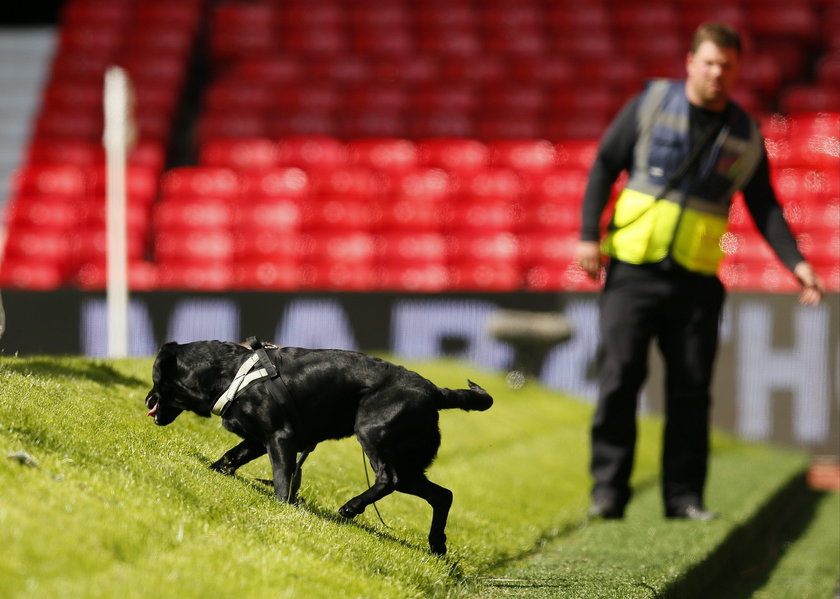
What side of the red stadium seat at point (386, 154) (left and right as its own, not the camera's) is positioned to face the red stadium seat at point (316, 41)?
back

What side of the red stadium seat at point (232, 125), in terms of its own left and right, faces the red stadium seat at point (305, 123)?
left

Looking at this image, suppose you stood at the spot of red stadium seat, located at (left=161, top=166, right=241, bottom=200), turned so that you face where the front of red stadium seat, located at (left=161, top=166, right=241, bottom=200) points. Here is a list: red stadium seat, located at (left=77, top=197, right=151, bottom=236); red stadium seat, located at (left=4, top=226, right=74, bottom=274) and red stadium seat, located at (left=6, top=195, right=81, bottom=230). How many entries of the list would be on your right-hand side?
3

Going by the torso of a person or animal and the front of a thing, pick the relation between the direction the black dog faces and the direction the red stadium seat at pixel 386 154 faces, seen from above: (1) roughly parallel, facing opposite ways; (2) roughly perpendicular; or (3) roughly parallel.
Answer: roughly perpendicular

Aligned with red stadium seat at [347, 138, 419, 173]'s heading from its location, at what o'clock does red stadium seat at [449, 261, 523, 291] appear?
red stadium seat at [449, 261, 523, 291] is roughly at 11 o'clock from red stadium seat at [347, 138, 419, 173].

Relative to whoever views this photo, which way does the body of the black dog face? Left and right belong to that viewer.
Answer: facing to the left of the viewer

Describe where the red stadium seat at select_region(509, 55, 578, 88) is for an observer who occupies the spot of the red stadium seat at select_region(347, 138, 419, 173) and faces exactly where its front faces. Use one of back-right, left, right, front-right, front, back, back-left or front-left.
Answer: back-left

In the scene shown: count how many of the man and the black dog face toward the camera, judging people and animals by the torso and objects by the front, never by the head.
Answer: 1

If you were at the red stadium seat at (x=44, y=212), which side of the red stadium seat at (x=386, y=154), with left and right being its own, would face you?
right

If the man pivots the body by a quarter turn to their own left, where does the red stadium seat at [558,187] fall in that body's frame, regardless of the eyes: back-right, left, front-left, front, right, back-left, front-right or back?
left

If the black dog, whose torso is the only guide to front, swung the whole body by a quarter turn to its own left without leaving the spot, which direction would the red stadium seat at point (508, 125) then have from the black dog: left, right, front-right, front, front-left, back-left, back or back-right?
back

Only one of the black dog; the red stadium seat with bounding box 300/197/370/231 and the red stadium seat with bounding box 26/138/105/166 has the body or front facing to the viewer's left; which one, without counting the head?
the black dog

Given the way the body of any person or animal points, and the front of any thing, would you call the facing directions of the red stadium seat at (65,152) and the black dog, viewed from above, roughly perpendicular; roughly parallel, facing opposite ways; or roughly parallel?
roughly perpendicular

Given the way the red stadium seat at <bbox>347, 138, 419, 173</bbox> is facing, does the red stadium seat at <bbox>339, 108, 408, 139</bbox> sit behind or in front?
behind

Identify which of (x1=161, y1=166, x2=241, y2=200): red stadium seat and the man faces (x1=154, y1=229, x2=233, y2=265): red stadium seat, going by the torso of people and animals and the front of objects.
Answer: (x1=161, y1=166, x2=241, y2=200): red stadium seat

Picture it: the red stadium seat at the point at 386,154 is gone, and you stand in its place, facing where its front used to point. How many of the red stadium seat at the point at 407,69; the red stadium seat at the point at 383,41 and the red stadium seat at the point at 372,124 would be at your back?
3

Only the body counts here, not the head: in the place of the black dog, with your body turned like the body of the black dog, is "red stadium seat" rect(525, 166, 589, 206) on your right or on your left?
on your right

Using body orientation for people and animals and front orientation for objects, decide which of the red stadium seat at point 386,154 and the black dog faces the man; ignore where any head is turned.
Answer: the red stadium seat
